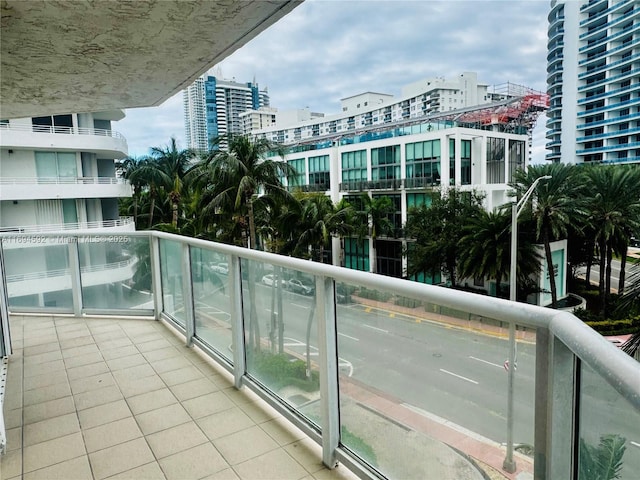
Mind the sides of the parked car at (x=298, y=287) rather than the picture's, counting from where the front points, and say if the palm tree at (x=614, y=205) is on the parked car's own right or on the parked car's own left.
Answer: on the parked car's own left

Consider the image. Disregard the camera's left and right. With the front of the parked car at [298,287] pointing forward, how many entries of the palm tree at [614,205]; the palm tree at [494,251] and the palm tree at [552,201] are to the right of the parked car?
0
